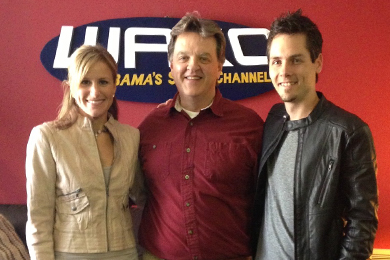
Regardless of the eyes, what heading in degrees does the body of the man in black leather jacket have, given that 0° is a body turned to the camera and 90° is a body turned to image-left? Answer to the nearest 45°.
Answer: approximately 45°

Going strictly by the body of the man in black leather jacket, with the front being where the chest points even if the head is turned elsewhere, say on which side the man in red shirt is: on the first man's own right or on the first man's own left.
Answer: on the first man's own right

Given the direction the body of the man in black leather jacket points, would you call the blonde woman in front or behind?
in front
